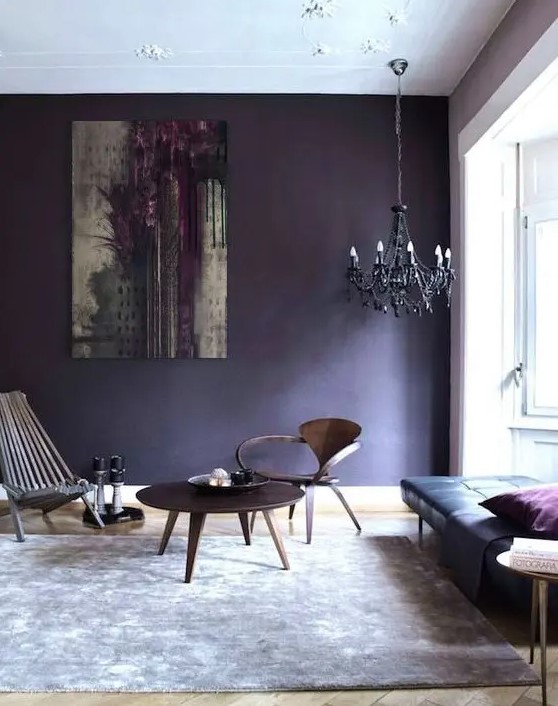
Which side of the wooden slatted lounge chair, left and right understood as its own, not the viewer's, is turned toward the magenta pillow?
front

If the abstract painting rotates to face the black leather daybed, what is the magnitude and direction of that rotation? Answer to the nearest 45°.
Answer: approximately 45° to its left

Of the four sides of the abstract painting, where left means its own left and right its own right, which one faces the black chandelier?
left

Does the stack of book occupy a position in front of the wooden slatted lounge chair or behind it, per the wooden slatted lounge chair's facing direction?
in front

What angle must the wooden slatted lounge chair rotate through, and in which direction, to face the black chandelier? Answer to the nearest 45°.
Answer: approximately 45° to its left

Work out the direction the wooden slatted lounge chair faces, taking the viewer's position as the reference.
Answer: facing the viewer and to the right of the viewer

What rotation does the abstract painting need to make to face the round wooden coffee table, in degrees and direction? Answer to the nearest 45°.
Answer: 0° — it already faces it

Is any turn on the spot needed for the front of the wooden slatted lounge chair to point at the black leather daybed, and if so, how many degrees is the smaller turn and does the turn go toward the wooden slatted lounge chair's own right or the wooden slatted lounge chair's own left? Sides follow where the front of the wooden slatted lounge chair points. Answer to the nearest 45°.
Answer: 0° — it already faces it

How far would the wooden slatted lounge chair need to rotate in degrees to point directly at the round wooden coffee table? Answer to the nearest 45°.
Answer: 0° — it already faces it

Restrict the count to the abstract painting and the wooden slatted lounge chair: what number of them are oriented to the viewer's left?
0

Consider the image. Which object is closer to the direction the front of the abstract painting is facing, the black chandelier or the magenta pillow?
the magenta pillow

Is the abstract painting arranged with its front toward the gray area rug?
yes

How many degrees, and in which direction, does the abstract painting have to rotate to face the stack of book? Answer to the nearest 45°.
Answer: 0° — it already faces it
